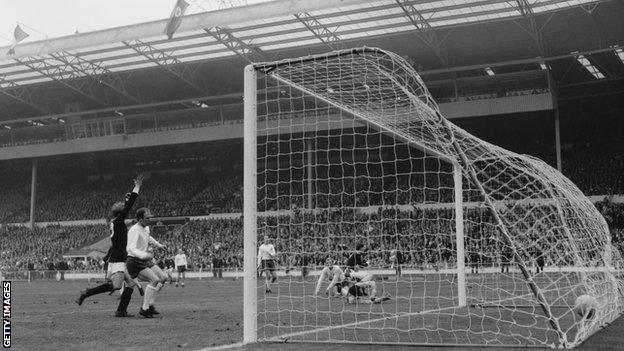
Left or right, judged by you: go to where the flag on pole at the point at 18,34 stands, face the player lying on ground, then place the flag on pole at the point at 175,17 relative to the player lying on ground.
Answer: left

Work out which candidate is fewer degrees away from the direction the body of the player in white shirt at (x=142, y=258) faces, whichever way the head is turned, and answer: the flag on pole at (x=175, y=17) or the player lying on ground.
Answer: the player lying on ground

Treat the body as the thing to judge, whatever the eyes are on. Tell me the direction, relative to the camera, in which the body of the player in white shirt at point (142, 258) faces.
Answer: to the viewer's right

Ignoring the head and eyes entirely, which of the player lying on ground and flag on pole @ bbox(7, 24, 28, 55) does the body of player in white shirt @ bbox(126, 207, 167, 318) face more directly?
the player lying on ground

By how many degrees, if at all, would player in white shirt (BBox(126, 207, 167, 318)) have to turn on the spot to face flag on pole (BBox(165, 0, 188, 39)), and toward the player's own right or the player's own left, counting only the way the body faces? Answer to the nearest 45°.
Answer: approximately 90° to the player's own left

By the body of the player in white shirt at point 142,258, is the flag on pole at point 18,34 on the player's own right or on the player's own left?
on the player's own left
